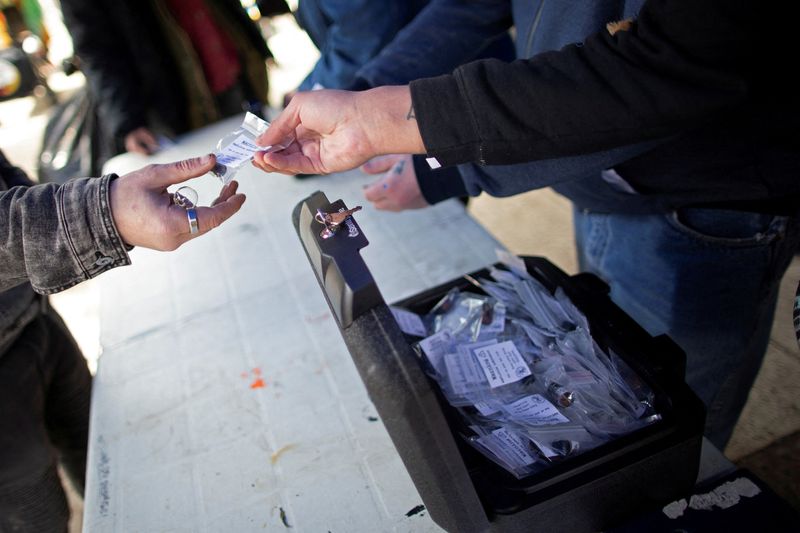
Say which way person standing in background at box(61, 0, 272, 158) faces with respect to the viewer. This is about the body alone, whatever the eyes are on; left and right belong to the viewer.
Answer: facing the viewer and to the right of the viewer

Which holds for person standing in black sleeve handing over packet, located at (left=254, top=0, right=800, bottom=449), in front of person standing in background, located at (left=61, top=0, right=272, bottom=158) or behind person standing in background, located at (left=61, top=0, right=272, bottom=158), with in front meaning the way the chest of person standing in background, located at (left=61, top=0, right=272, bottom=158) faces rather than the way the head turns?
in front

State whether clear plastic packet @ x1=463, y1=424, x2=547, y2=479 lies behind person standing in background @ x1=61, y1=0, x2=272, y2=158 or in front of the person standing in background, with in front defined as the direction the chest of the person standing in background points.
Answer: in front
